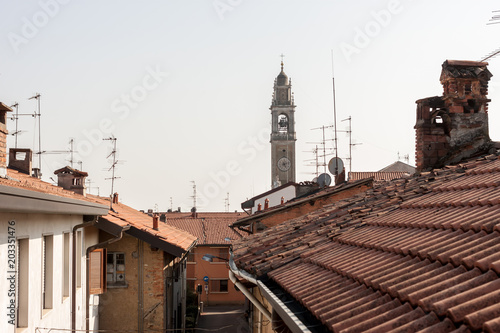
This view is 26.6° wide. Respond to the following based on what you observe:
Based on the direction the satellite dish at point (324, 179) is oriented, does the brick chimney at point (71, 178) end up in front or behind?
in front

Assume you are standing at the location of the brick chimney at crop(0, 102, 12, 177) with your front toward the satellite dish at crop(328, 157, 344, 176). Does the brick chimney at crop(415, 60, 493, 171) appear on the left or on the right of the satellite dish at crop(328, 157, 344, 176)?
right

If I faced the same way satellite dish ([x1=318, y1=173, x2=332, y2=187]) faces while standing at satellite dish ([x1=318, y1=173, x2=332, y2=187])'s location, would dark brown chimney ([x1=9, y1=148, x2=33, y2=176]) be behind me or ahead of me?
ahead

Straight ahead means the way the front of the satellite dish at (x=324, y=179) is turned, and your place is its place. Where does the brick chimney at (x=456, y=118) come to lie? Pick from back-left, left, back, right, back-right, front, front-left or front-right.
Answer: front-left
